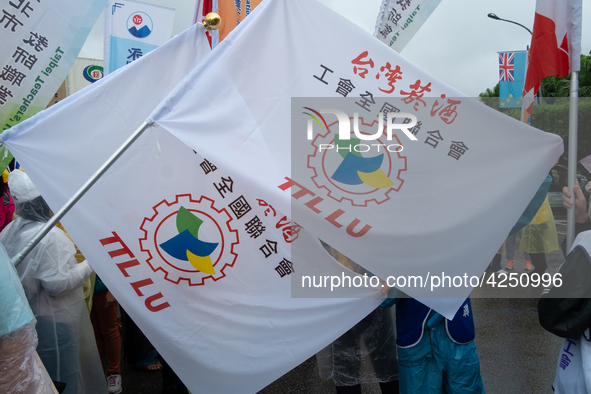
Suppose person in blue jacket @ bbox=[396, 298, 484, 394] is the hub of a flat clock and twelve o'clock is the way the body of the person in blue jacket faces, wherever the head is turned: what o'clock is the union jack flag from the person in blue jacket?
The union jack flag is roughly at 6 o'clock from the person in blue jacket.

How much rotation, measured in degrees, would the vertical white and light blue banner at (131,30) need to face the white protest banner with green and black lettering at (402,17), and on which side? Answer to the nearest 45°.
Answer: approximately 45° to its left

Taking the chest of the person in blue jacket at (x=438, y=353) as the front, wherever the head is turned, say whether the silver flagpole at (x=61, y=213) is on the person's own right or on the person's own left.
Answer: on the person's own right

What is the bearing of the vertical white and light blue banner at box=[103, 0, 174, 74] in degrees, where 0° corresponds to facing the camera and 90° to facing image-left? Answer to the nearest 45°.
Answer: approximately 0°

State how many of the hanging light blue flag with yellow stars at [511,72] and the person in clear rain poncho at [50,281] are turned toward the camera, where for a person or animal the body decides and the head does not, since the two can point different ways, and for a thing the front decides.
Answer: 1

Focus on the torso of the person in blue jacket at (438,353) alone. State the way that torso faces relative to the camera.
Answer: toward the camera
